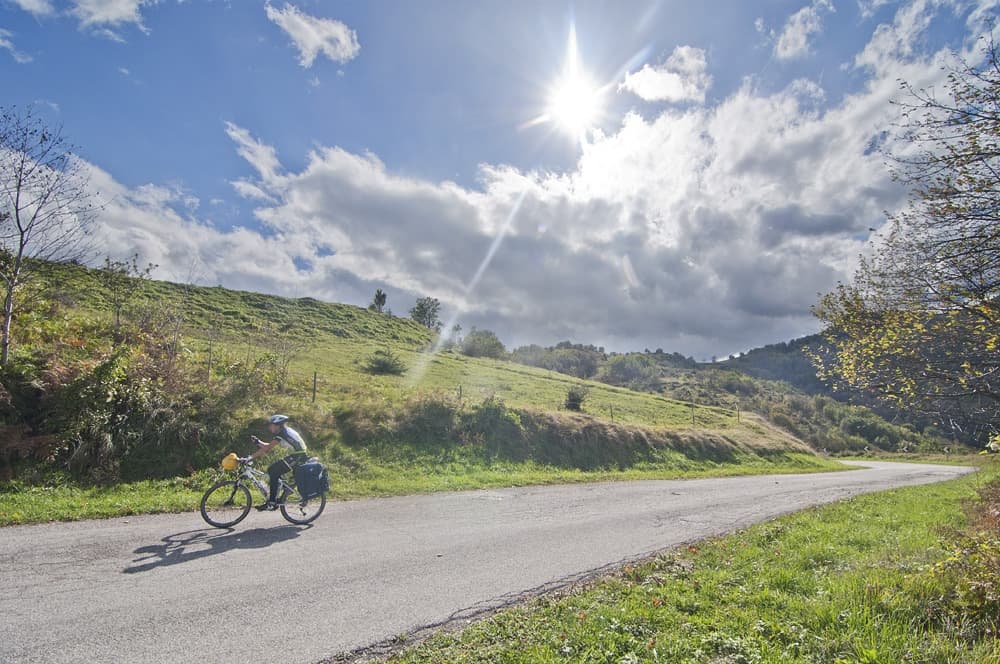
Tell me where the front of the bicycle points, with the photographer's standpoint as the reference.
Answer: facing to the left of the viewer

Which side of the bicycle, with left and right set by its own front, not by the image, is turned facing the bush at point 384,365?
right

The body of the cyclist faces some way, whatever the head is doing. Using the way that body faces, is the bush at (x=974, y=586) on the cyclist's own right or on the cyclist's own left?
on the cyclist's own left

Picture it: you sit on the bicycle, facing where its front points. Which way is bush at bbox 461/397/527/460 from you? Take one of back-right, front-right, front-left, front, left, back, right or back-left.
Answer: back-right

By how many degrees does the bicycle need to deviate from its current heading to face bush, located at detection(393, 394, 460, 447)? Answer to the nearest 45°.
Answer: approximately 135° to its right

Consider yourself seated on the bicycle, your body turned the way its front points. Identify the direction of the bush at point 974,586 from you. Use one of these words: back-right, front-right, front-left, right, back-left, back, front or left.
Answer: back-left

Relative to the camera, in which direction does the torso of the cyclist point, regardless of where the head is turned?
to the viewer's left

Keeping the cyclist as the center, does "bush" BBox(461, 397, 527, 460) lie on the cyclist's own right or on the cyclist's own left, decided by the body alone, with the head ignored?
on the cyclist's own right
